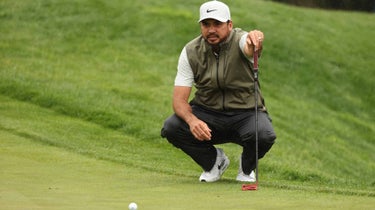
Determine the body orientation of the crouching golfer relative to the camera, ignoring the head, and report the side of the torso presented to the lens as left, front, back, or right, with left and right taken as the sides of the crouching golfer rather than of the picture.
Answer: front
